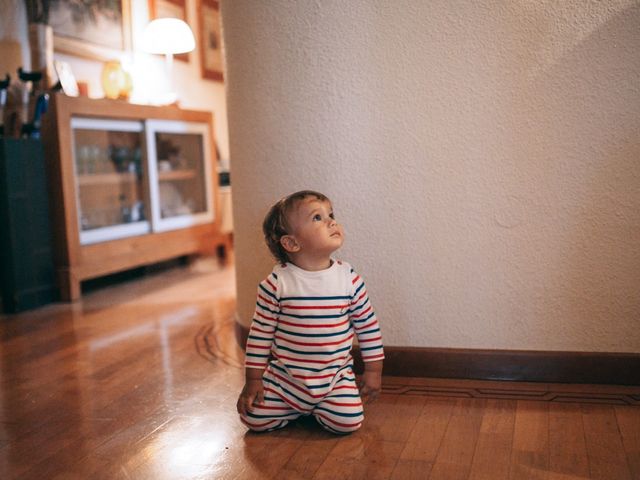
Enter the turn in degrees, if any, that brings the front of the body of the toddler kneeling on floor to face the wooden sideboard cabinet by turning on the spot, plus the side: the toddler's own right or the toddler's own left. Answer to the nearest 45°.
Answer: approximately 135° to the toddler's own right

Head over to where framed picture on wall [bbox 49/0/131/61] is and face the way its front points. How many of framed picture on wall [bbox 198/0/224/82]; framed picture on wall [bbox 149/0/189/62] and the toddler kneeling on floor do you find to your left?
2

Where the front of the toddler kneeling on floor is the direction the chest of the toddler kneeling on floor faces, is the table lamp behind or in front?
behind

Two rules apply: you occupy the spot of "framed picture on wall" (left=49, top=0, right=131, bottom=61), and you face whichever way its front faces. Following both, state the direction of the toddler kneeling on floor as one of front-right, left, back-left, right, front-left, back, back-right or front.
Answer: front-right

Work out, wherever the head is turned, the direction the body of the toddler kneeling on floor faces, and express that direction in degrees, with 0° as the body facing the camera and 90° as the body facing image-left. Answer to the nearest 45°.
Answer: approximately 0°
